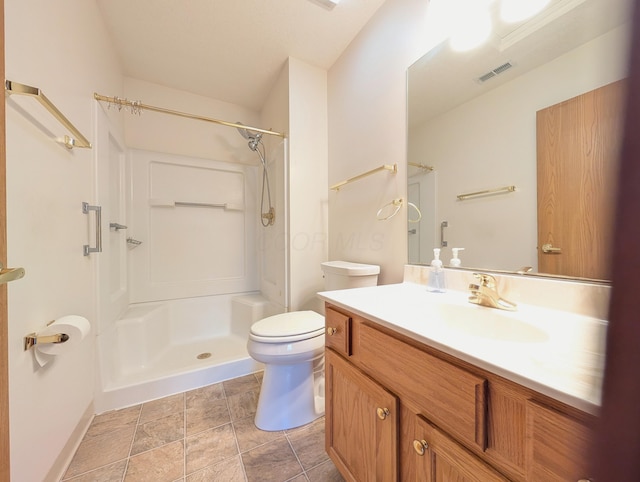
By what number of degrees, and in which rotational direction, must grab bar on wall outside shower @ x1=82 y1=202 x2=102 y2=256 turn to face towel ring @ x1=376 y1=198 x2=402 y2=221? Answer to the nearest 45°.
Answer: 0° — it already faces it

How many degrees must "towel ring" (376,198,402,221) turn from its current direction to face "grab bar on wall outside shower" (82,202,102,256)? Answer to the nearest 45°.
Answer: approximately 45° to its right

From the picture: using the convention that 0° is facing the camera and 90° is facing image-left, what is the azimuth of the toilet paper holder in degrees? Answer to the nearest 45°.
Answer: approximately 315°

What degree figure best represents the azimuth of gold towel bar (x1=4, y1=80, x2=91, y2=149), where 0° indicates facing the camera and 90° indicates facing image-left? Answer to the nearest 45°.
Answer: approximately 315°

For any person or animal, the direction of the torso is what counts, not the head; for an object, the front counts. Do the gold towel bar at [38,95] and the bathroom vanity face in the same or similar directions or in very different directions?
very different directions

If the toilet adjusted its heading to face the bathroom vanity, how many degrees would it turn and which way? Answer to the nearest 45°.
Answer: approximately 90° to its left

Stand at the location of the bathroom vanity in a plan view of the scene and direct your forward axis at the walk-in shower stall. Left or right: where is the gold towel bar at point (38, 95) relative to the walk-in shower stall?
left

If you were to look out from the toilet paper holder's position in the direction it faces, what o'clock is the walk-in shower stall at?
The walk-in shower stall is roughly at 9 o'clock from the toilet paper holder.
